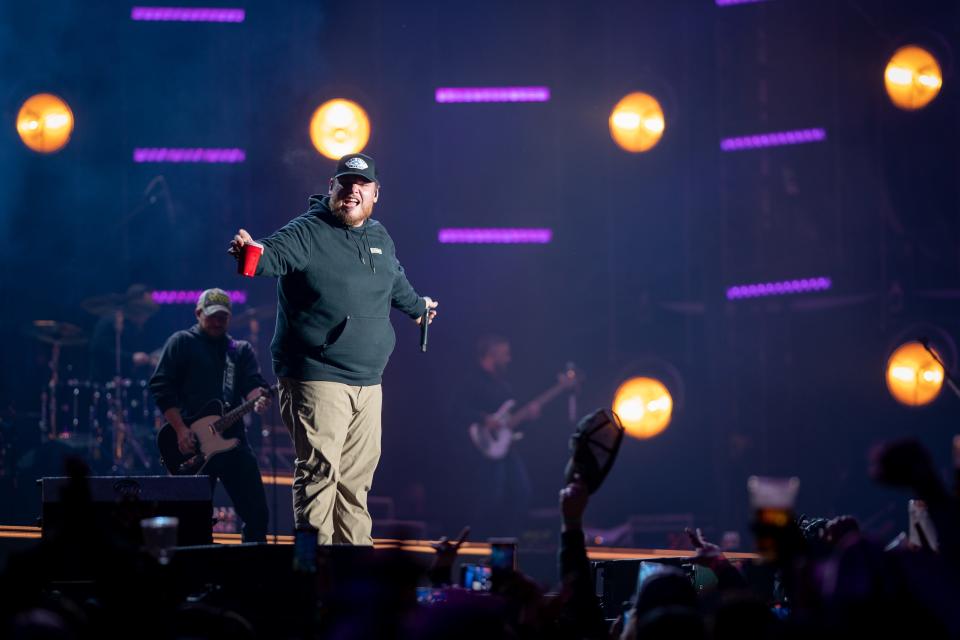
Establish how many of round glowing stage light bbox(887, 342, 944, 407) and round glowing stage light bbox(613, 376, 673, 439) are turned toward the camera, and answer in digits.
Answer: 2

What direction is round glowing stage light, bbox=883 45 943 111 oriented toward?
toward the camera

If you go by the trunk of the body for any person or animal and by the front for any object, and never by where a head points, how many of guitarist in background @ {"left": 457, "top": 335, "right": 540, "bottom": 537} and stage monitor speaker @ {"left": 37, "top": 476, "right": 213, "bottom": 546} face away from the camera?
1

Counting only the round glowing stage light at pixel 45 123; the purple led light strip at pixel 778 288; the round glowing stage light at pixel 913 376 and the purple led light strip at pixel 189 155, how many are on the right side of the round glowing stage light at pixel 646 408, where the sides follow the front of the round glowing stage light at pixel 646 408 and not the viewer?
2

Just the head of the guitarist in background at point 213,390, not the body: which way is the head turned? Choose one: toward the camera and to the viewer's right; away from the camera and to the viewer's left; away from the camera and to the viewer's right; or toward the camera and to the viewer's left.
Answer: toward the camera and to the viewer's right

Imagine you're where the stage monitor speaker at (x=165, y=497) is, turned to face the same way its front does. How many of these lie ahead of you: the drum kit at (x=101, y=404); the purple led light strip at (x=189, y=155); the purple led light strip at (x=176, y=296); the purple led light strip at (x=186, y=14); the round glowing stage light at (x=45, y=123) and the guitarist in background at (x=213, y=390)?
6

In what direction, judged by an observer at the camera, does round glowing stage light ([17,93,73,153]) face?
facing the viewer

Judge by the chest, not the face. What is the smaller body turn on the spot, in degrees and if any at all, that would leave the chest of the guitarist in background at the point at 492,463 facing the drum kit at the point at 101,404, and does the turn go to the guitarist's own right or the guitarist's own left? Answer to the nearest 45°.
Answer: approximately 135° to the guitarist's own right

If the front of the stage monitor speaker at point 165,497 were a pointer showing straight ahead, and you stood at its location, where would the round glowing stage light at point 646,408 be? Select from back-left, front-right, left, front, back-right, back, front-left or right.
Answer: front-right

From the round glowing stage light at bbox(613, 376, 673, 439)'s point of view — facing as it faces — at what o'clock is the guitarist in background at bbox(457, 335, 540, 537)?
The guitarist in background is roughly at 3 o'clock from the round glowing stage light.

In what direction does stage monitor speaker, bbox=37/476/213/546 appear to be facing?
away from the camera

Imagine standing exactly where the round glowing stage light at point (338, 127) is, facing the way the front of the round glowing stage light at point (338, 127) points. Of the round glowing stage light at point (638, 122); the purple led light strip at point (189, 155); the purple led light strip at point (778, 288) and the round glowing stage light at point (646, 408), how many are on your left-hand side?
3

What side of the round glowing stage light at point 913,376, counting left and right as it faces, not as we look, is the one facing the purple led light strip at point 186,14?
right

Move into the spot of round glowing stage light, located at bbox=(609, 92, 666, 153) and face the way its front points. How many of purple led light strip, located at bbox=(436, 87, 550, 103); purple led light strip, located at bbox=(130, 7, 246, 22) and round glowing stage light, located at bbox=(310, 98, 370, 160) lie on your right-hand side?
3

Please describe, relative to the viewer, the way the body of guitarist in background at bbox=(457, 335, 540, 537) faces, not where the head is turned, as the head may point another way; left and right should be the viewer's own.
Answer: facing the viewer and to the right of the viewer
